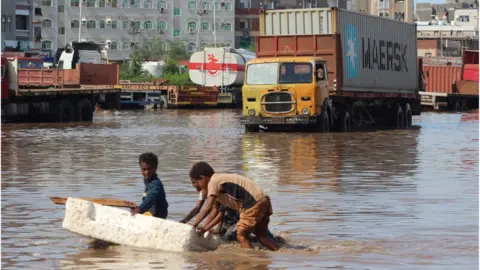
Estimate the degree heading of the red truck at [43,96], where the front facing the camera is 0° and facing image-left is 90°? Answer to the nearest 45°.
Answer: approximately 90°

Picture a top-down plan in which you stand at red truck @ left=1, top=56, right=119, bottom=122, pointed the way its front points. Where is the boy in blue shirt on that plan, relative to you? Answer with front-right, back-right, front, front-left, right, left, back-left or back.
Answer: left

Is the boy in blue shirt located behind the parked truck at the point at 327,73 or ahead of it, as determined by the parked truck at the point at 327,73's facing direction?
ahead

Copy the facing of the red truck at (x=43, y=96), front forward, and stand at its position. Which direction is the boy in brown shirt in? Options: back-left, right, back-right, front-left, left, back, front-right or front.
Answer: left

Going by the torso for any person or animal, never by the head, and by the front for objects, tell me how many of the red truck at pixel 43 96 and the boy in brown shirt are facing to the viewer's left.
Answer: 2

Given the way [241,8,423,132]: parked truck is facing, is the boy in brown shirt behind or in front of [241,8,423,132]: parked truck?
in front

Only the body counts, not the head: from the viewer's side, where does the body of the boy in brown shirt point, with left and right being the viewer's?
facing to the left of the viewer

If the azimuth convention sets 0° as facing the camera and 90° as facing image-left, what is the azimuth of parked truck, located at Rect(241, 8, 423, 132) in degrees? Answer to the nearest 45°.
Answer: approximately 45°

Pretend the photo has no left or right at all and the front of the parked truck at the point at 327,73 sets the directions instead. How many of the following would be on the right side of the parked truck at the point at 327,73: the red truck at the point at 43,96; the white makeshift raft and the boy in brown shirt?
1

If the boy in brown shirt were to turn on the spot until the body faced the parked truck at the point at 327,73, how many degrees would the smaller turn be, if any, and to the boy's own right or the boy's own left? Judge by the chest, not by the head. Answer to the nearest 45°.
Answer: approximately 90° to the boy's own right

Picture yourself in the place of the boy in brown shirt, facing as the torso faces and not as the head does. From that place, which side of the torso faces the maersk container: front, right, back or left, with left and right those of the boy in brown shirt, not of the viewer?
right
